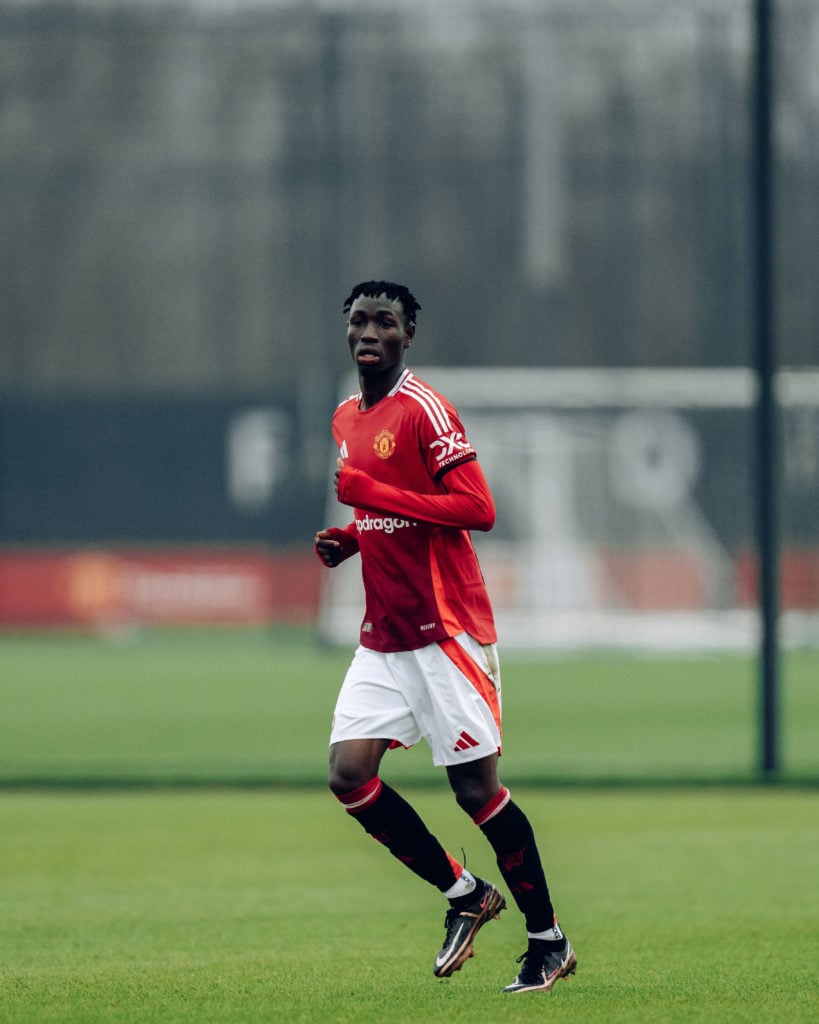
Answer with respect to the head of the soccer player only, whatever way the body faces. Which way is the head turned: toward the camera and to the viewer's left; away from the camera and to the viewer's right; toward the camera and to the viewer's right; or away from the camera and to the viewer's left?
toward the camera and to the viewer's left

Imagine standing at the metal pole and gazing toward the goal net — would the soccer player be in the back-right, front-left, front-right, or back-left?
back-left

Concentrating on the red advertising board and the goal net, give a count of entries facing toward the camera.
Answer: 2

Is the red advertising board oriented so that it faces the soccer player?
yes

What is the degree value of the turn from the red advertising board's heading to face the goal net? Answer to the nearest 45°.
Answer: approximately 45° to its left

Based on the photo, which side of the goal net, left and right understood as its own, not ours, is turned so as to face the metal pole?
front

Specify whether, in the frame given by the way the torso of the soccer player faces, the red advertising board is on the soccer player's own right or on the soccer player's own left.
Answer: on the soccer player's own right

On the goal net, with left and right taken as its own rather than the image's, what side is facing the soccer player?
front

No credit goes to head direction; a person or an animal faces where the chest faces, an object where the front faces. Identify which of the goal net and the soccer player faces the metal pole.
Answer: the goal net

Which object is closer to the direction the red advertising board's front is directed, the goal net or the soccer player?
the soccer player
